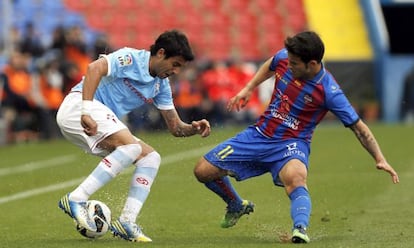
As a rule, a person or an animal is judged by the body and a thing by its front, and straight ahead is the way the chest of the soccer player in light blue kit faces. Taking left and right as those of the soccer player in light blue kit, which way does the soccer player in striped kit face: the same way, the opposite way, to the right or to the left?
to the right

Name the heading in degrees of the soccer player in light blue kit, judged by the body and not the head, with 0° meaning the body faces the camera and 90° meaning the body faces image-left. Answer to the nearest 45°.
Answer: approximately 315°

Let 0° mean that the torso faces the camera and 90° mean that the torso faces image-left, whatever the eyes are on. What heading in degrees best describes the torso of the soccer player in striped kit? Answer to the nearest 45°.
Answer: approximately 45°

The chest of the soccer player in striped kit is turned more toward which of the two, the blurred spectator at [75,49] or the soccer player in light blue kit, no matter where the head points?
the soccer player in light blue kit

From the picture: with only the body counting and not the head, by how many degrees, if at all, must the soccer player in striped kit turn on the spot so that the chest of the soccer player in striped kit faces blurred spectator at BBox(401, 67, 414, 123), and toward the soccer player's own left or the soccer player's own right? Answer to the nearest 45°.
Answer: approximately 135° to the soccer player's own right

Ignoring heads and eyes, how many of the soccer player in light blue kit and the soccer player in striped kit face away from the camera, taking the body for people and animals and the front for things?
0

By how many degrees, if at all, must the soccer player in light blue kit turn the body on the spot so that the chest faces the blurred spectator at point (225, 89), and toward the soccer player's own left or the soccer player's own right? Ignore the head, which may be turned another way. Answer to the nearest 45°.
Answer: approximately 135° to the soccer player's own left

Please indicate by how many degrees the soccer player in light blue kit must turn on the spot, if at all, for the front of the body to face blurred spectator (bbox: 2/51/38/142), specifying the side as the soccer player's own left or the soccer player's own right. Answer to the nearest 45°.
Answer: approximately 135° to the soccer player's own left
